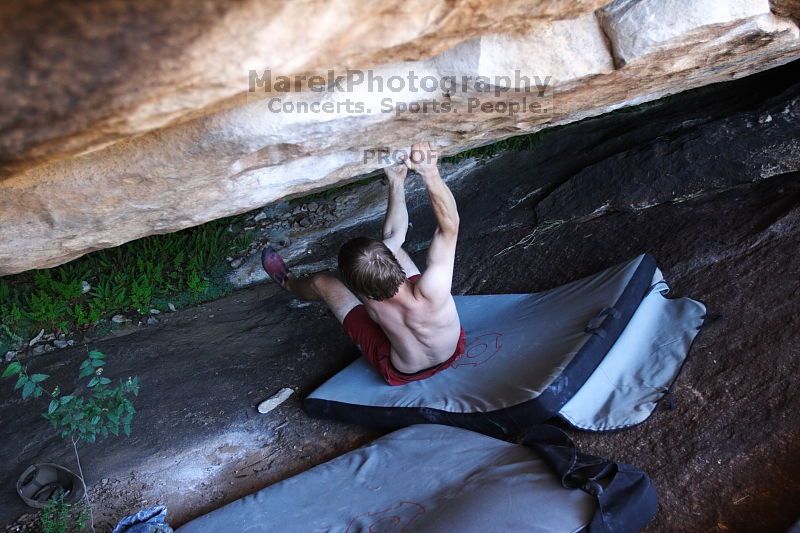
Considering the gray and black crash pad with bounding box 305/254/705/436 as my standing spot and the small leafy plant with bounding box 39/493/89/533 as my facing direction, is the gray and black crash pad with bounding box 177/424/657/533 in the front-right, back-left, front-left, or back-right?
front-left

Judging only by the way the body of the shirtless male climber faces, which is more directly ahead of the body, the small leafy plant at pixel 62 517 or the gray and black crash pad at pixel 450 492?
the small leafy plant

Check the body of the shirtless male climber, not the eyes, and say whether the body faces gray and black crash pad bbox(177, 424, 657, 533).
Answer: no

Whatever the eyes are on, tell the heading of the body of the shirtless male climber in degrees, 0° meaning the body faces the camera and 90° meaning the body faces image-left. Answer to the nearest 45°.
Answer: approximately 135°

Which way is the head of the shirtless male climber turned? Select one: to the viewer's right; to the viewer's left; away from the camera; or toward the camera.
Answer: away from the camera
